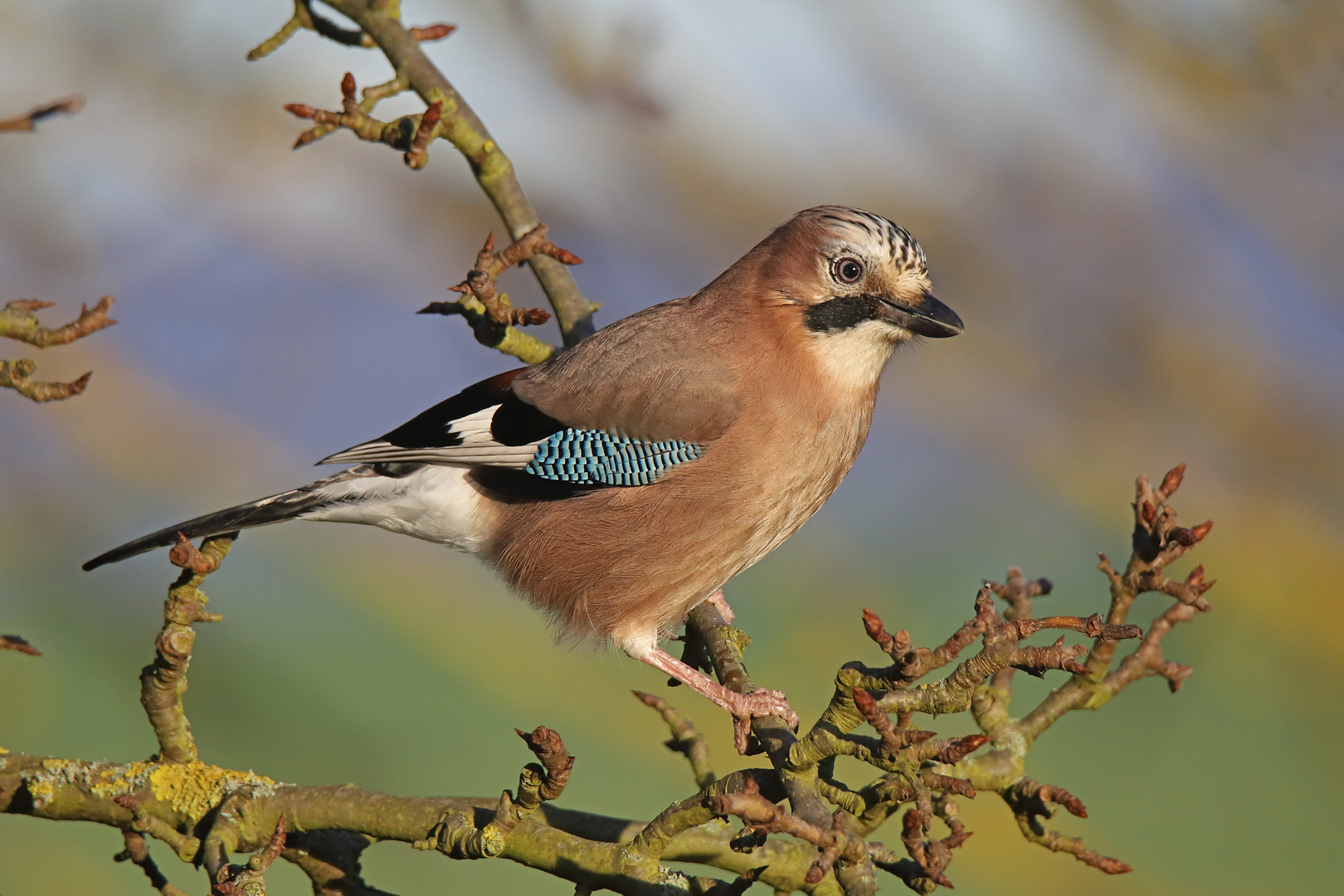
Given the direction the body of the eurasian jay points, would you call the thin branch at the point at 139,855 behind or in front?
behind

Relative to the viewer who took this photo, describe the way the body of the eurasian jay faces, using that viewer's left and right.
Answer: facing to the right of the viewer
